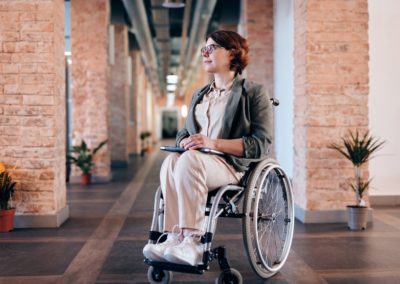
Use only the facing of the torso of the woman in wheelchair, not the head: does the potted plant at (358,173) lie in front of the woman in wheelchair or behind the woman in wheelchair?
behind

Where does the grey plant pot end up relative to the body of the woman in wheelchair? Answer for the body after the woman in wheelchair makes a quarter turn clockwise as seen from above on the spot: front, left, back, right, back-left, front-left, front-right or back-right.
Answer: right

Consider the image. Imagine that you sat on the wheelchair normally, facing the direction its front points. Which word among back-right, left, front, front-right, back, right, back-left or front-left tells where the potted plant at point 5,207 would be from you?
right

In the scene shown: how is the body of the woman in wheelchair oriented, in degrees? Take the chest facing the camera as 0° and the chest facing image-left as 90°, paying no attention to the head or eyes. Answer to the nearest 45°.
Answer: approximately 45°

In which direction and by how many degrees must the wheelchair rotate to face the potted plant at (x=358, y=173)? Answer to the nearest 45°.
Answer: approximately 180°

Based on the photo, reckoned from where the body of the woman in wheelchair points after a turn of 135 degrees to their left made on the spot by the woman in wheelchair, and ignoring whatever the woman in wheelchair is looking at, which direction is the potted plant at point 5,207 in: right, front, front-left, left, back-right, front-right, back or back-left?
back-left

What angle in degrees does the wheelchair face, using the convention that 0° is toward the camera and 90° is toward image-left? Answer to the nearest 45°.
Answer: approximately 45°

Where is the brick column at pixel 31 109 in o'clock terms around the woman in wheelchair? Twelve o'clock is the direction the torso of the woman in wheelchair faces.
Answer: The brick column is roughly at 3 o'clock from the woman in wheelchair.

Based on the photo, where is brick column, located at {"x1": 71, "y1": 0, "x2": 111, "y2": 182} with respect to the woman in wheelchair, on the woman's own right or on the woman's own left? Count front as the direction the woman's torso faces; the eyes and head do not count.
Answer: on the woman's own right

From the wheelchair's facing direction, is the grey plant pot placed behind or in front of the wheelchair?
behind

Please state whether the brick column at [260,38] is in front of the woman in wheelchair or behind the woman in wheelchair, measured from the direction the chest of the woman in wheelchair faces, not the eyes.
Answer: behind

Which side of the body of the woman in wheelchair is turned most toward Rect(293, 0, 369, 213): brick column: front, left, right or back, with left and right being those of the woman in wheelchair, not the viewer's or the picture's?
back

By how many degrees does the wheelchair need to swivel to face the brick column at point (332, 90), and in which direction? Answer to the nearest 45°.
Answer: approximately 180°

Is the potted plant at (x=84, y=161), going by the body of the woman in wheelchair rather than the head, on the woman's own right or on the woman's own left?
on the woman's own right
